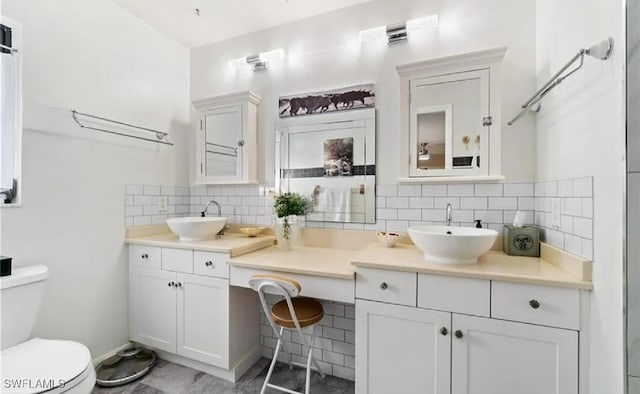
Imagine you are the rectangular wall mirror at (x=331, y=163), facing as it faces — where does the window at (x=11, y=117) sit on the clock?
The window is roughly at 1 o'clock from the rectangular wall mirror.

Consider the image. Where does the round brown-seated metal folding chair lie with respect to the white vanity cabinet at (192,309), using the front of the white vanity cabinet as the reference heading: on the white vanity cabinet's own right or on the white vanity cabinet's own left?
on the white vanity cabinet's own left

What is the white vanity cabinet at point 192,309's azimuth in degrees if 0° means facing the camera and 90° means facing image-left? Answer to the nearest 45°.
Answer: approximately 45°

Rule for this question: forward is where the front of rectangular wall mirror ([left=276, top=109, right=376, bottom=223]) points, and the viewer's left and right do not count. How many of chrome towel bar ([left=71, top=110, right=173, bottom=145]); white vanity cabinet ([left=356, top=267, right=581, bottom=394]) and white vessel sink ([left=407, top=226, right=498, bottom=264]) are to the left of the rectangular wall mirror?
2

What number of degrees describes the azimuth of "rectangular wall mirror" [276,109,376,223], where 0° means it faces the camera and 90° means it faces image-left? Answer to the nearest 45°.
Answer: approximately 45°

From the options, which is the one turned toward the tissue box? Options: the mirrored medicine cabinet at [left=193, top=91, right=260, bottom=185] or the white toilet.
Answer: the white toilet

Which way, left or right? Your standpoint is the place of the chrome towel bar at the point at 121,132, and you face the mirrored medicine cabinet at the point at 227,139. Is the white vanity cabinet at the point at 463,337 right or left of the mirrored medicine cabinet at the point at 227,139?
right

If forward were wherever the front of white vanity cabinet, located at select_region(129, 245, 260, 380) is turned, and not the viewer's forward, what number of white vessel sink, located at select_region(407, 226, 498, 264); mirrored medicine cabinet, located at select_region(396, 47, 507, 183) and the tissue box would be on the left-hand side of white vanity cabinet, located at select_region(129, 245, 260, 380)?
3

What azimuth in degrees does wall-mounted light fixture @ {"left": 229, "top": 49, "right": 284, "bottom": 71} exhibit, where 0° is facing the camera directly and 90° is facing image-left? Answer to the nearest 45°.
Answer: approximately 45°
